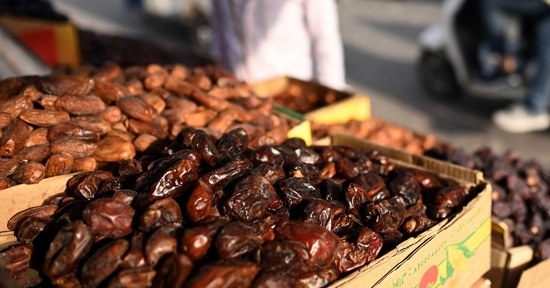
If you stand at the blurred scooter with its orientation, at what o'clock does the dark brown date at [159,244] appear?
The dark brown date is roughly at 9 o'clock from the blurred scooter.

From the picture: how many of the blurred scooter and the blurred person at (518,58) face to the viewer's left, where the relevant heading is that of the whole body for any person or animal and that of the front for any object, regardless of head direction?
2

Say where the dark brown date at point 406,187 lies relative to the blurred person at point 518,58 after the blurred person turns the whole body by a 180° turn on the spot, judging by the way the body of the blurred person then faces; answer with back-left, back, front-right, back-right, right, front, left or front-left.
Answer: right

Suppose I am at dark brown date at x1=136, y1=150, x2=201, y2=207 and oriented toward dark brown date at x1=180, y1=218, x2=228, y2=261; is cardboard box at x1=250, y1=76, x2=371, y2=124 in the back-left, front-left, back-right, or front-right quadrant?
back-left

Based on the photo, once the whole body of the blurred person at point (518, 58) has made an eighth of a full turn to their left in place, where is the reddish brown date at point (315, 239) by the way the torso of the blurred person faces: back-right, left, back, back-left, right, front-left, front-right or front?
front-left

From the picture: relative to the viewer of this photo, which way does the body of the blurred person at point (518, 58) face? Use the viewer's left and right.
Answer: facing to the left of the viewer

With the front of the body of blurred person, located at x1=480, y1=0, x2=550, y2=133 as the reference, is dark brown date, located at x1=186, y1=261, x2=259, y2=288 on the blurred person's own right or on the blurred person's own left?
on the blurred person's own left

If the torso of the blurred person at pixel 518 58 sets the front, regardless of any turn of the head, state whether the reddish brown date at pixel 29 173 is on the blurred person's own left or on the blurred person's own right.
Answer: on the blurred person's own left

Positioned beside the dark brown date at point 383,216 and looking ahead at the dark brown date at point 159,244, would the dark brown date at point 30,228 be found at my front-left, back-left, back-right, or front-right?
front-right

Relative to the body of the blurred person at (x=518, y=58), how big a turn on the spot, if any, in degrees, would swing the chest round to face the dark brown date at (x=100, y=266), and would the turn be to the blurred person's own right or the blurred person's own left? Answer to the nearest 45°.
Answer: approximately 90° to the blurred person's own left

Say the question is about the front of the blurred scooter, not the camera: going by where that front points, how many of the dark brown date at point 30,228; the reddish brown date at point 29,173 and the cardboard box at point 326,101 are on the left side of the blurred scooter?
3

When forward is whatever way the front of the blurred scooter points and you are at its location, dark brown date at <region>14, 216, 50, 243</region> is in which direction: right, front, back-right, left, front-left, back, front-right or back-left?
left

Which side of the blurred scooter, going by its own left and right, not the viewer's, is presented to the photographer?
left

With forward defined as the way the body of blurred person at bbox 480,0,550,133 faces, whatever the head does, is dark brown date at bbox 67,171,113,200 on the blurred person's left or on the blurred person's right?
on the blurred person's left

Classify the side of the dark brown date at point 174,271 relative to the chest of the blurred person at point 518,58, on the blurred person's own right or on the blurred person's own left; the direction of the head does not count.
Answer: on the blurred person's own left

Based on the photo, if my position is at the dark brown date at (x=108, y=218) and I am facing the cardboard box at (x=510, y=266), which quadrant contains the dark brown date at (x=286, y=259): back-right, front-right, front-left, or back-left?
front-right

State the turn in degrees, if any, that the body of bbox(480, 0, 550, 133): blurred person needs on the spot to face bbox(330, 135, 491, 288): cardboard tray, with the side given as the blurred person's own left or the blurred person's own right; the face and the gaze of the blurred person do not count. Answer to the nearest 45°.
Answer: approximately 90° to the blurred person's own left
